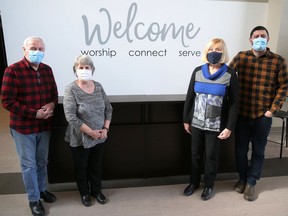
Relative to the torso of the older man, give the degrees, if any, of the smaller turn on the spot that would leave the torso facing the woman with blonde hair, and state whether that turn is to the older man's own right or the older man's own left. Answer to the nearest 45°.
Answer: approximately 45° to the older man's own left

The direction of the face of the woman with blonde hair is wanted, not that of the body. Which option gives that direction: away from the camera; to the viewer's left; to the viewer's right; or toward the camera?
toward the camera

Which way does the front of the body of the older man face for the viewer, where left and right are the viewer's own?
facing the viewer and to the right of the viewer
